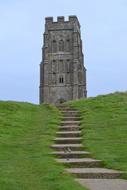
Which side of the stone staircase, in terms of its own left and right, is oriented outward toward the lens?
front
